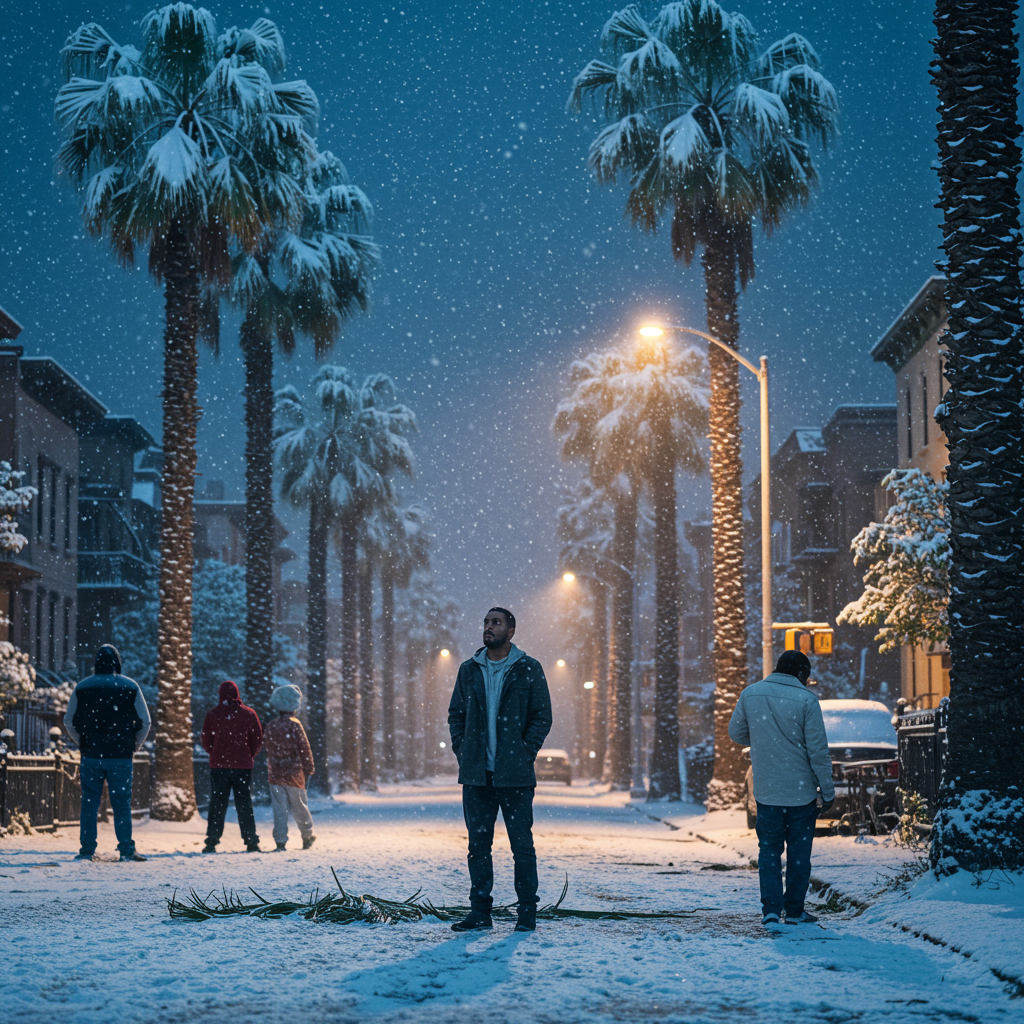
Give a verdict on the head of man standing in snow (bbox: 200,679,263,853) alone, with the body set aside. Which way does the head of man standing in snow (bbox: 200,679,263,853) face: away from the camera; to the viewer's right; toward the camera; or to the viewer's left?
away from the camera

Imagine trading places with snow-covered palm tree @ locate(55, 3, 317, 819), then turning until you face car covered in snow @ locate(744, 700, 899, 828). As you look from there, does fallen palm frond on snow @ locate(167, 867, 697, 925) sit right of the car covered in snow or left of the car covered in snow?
right

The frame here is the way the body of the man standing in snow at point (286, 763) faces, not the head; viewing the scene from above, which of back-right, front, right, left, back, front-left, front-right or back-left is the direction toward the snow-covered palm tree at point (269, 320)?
front

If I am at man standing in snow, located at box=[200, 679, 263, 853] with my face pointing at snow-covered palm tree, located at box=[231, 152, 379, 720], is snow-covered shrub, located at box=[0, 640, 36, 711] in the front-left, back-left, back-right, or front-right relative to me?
front-left

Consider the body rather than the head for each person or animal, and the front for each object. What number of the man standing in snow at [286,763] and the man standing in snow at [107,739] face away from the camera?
2

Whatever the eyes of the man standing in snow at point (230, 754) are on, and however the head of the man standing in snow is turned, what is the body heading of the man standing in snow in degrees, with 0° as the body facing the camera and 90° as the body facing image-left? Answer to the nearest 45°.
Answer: approximately 180°

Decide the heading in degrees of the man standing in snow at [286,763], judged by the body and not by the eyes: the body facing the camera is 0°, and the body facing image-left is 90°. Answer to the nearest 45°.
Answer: approximately 180°

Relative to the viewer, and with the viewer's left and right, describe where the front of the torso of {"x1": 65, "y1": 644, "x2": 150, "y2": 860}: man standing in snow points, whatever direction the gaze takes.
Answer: facing away from the viewer

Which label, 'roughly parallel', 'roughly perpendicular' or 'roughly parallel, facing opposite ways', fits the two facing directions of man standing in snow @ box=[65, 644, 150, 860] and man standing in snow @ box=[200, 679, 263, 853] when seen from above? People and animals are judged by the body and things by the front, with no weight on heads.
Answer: roughly parallel

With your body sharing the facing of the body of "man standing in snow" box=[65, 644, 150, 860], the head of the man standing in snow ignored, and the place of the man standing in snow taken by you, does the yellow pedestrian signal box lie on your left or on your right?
on your right

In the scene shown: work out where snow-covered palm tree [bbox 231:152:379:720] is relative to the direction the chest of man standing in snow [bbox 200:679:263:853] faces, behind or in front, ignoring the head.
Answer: in front

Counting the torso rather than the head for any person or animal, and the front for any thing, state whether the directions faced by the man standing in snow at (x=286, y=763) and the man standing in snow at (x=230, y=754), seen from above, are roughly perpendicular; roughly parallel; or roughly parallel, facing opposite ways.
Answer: roughly parallel

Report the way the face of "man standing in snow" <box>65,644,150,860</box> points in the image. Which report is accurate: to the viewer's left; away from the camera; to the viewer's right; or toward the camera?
away from the camera
